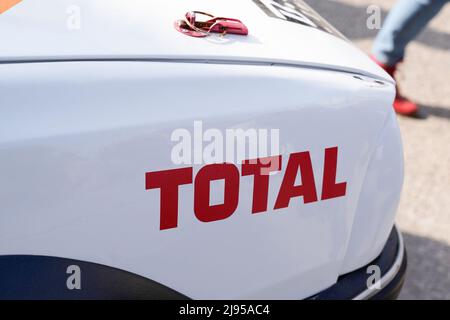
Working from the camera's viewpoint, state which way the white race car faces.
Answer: facing to the right of the viewer
